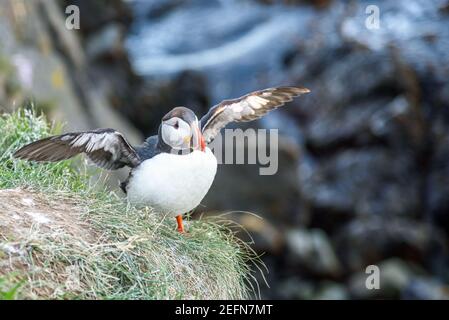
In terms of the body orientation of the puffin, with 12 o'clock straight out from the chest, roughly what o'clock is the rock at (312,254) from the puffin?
The rock is roughly at 8 o'clock from the puffin.

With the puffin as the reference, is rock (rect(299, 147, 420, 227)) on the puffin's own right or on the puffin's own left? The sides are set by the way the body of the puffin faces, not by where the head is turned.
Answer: on the puffin's own left

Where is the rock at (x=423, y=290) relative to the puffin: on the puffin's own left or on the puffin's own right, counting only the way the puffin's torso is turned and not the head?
on the puffin's own left

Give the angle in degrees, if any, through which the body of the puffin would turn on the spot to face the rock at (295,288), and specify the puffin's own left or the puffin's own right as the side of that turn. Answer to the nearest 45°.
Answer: approximately 135° to the puffin's own left

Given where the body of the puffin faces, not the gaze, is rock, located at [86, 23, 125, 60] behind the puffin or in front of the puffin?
behind

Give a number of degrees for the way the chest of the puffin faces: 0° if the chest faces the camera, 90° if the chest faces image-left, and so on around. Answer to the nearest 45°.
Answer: approximately 315°

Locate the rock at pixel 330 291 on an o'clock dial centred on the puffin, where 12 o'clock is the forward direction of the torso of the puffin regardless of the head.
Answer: The rock is roughly at 8 o'clock from the puffin.
